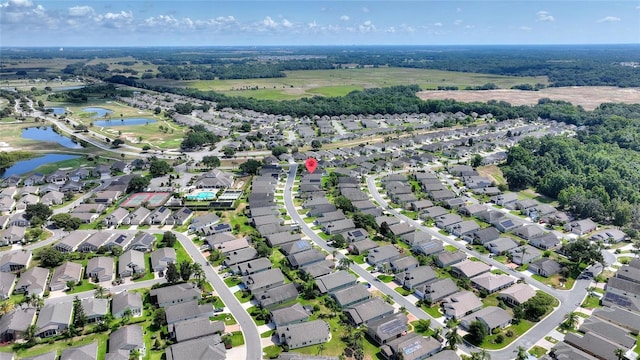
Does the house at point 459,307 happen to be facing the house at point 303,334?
yes

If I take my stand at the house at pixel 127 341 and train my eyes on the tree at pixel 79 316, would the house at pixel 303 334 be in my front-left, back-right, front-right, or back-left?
back-right

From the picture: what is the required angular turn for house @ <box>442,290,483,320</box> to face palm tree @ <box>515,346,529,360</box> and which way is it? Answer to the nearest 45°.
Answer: approximately 90° to its left

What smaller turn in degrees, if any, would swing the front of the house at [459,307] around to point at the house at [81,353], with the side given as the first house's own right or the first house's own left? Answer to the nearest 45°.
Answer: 0° — it already faces it

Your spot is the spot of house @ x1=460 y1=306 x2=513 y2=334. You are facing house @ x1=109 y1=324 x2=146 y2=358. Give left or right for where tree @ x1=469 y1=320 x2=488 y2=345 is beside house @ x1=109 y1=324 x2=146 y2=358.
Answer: left

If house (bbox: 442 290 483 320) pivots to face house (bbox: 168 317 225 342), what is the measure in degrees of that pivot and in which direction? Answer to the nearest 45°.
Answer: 0° — it already faces it

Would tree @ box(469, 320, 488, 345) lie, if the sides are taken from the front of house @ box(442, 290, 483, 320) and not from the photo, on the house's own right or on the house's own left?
on the house's own left

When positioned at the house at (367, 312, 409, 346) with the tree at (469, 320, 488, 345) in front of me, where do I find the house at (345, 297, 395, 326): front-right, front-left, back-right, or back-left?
back-left

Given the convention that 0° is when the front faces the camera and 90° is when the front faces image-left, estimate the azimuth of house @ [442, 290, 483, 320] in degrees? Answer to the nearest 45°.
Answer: approximately 45°
